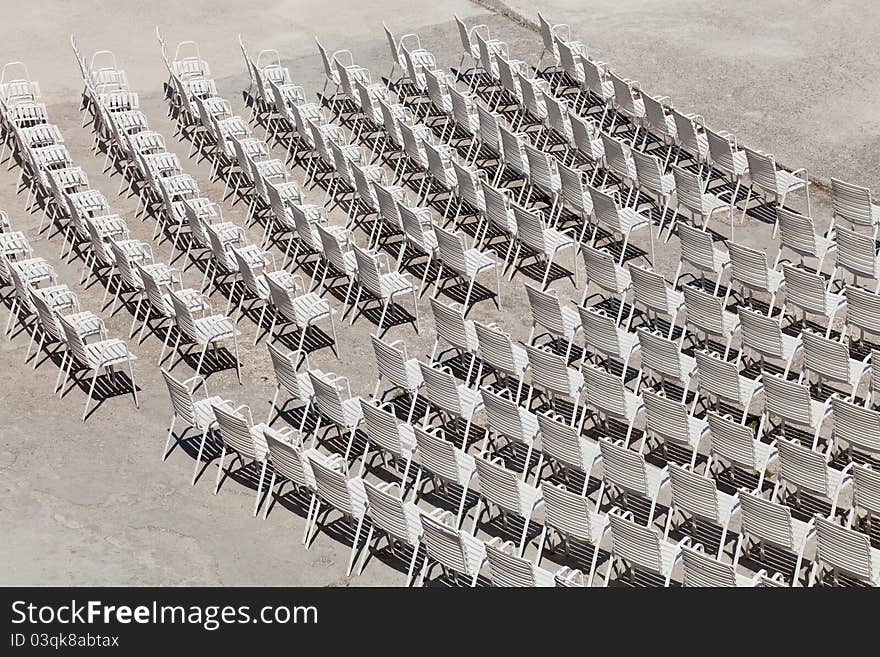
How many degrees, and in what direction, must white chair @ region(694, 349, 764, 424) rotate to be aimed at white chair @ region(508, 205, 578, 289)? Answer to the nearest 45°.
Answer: approximately 90° to its left

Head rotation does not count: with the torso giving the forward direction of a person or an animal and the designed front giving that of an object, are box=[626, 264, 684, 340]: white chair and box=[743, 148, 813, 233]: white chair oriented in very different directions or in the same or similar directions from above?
same or similar directions

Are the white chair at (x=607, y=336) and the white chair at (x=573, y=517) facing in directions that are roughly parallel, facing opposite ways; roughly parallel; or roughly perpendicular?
roughly parallel

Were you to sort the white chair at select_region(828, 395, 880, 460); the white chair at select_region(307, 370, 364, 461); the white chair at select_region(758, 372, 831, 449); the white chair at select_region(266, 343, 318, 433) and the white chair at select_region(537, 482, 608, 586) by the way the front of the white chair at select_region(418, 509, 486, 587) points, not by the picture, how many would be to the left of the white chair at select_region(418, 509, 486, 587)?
2

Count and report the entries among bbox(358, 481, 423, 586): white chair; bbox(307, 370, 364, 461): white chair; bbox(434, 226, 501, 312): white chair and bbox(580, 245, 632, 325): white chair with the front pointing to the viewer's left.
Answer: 0

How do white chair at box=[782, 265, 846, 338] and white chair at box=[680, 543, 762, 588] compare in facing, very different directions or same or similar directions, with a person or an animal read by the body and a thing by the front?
same or similar directions

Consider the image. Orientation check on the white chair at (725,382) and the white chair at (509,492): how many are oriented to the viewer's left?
0
